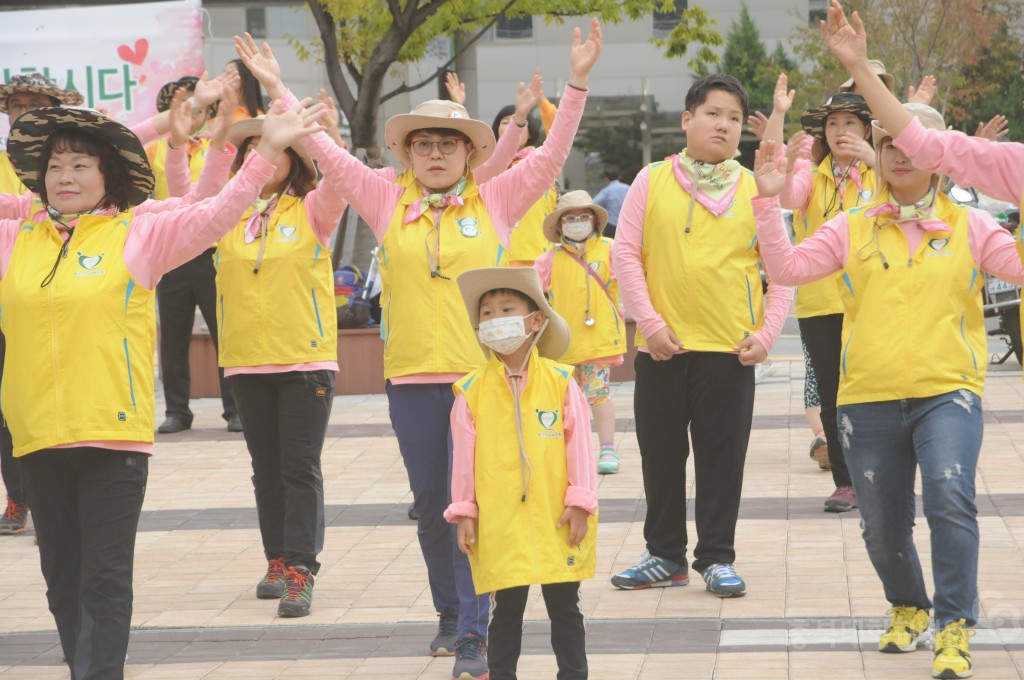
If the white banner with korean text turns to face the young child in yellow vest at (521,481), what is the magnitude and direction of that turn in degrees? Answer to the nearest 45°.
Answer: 0° — it already faces them

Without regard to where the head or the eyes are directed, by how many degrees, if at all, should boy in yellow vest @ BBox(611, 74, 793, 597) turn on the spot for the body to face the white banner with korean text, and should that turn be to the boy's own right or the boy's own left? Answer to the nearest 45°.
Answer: approximately 135° to the boy's own right

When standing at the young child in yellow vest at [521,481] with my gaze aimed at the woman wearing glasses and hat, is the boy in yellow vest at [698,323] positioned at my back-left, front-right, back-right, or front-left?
front-right

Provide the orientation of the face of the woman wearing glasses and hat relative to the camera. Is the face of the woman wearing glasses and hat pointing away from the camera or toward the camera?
toward the camera

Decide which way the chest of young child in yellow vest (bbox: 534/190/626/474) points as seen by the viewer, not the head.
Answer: toward the camera

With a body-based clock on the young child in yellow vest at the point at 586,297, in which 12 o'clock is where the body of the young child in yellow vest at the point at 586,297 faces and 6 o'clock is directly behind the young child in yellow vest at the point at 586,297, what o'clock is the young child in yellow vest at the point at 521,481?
the young child in yellow vest at the point at 521,481 is roughly at 12 o'clock from the young child in yellow vest at the point at 586,297.

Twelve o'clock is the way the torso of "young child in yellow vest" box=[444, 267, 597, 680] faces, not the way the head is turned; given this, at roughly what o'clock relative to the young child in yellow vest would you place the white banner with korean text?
The white banner with korean text is roughly at 5 o'clock from the young child in yellow vest.

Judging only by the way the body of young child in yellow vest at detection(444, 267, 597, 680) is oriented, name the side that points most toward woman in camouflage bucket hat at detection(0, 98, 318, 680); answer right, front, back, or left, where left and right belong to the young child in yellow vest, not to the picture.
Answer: right

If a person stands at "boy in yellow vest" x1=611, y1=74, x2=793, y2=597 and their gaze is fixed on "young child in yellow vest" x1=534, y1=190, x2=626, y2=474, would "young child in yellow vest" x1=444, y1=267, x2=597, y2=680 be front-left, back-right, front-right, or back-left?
back-left

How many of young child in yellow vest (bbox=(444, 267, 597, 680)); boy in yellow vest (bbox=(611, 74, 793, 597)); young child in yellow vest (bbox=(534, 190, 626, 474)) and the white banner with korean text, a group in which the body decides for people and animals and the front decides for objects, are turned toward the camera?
4

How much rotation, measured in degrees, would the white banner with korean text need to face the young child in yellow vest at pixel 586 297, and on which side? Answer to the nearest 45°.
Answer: approximately 45° to its left

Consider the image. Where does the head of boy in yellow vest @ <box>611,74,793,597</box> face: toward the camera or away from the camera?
toward the camera

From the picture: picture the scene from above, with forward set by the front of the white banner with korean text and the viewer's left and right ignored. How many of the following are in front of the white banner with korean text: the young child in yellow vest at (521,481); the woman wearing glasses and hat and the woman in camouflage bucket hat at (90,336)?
3

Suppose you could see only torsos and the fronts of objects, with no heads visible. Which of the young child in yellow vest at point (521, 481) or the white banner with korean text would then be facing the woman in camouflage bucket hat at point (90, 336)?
the white banner with korean text

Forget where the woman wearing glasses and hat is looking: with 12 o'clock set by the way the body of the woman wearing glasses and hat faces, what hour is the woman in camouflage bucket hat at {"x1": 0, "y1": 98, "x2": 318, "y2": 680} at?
The woman in camouflage bucket hat is roughly at 2 o'clock from the woman wearing glasses and hat.

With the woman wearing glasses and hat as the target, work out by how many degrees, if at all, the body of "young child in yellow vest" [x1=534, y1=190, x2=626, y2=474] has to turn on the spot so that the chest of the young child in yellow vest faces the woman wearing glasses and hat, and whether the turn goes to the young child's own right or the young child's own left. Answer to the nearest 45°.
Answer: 0° — they already face them

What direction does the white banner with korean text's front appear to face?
toward the camera

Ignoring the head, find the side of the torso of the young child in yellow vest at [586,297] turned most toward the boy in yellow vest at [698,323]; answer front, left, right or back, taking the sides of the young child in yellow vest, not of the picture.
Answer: front

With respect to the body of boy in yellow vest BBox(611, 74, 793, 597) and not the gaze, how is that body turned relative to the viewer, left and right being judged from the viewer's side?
facing the viewer
